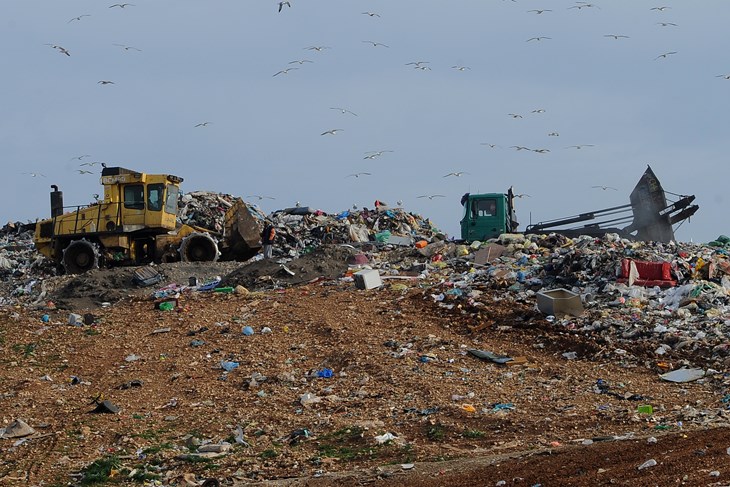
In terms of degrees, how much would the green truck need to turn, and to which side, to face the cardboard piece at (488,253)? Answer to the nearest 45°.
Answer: approximately 45° to its left

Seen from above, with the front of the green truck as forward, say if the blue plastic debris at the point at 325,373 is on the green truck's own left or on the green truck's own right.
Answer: on the green truck's own left

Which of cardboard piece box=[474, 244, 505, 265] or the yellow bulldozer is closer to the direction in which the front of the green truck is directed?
the yellow bulldozer

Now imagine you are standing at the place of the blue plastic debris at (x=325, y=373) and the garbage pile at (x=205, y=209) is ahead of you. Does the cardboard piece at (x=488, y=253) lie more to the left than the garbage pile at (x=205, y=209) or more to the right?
right

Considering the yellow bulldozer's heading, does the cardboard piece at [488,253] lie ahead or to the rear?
ahead

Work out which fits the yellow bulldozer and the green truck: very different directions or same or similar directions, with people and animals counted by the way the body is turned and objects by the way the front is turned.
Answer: very different directions

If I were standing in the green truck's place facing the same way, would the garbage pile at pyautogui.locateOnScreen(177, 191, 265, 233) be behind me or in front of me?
in front

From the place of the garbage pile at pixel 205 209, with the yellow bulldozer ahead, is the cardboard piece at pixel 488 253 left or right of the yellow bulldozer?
left

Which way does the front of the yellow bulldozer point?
to the viewer's right

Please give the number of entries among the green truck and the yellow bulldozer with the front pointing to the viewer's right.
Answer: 1

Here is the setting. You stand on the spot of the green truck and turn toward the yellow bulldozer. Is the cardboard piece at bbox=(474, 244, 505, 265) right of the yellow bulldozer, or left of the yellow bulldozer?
left

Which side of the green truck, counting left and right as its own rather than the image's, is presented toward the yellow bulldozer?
front

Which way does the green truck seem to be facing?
to the viewer's left
